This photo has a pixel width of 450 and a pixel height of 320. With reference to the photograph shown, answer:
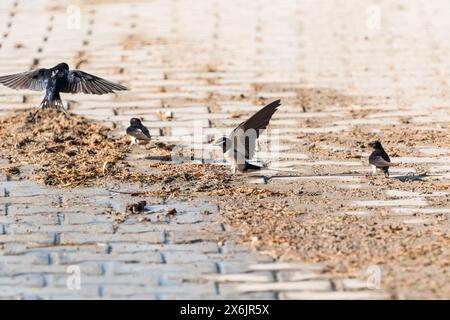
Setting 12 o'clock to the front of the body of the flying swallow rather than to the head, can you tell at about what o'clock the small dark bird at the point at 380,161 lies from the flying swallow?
The small dark bird is roughly at 4 o'clock from the flying swallow.

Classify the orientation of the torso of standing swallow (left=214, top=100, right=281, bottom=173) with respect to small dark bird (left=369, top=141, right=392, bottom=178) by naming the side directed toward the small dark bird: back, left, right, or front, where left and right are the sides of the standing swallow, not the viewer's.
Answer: back

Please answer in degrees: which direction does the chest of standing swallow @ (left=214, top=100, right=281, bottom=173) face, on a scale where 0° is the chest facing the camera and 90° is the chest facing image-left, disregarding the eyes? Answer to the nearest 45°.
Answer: approximately 90°

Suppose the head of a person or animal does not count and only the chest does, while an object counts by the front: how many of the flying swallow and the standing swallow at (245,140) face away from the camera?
1

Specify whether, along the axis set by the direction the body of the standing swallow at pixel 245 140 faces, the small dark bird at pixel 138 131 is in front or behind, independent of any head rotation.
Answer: in front

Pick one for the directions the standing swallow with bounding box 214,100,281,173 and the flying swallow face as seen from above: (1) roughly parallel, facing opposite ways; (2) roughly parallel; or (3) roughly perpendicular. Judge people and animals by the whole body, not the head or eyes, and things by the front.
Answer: roughly perpendicular

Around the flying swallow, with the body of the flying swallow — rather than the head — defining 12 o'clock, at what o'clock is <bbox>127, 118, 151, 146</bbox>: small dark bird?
The small dark bird is roughly at 4 o'clock from the flying swallow.

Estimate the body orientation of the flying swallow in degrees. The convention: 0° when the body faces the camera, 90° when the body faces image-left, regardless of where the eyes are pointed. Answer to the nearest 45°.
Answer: approximately 180°
